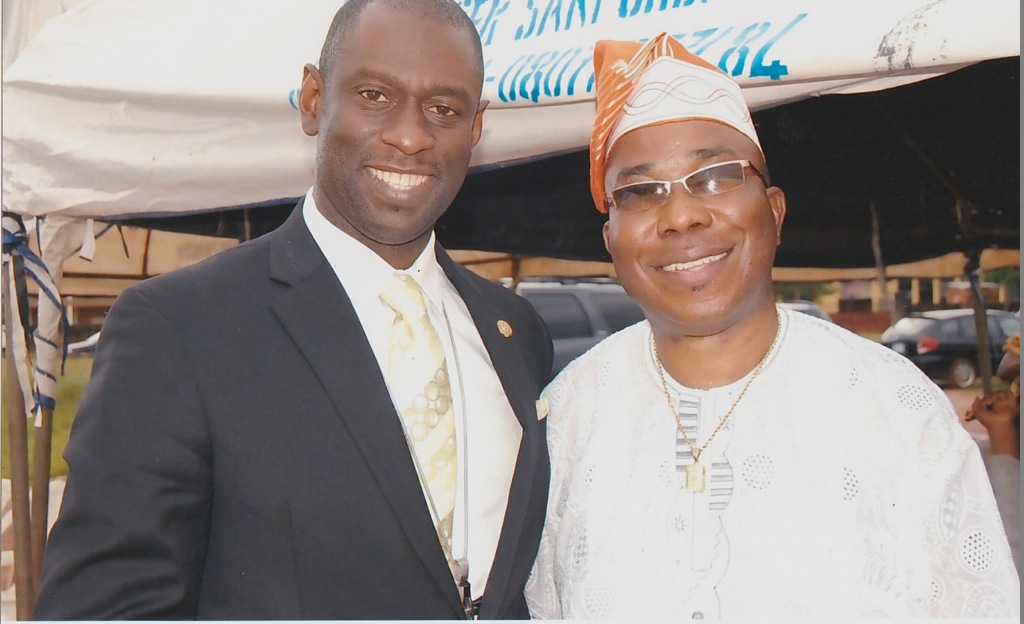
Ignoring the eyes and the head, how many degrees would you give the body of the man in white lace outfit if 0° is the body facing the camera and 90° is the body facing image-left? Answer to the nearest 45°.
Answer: approximately 0°

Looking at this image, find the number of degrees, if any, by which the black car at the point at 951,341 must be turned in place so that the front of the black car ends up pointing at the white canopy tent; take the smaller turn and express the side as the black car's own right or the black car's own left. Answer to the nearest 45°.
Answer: approximately 180°

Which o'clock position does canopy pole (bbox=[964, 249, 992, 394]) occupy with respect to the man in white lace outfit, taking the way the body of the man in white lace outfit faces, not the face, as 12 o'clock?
The canopy pole is roughly at 7 o'clock from the man in white lace outfit.

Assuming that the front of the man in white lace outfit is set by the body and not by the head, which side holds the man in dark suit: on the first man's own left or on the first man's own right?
on the first man's own right

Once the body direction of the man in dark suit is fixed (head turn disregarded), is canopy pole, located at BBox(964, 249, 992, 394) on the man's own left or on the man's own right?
on the man's own left

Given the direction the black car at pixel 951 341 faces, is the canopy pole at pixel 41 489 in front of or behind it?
behind

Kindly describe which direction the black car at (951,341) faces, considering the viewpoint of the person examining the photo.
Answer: facing away from the viewer and to the right of the viewer

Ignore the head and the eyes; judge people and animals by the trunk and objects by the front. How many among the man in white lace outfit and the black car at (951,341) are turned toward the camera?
1
